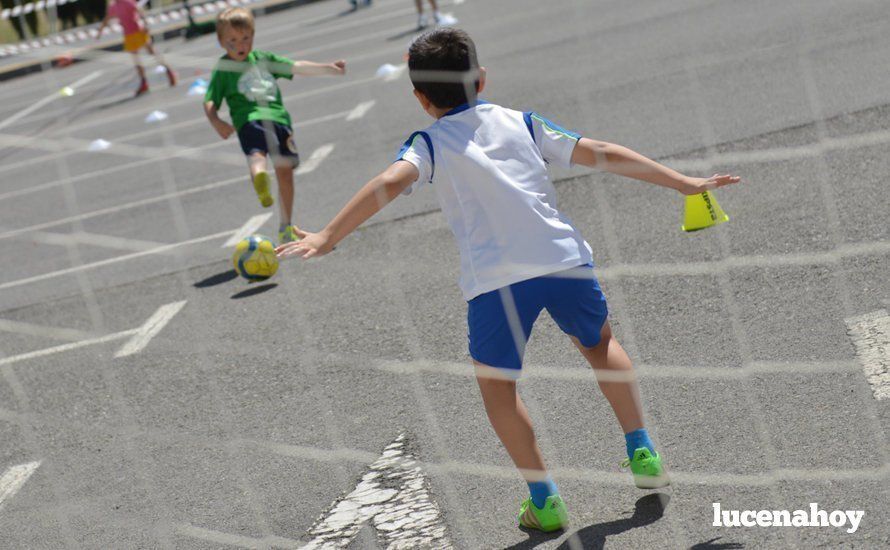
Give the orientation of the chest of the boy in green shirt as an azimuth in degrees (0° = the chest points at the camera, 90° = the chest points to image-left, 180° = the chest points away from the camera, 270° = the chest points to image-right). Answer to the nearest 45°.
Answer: approximately 0°

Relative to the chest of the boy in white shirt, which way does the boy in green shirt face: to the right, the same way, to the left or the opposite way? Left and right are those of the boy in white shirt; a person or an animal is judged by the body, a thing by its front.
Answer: the opposite way

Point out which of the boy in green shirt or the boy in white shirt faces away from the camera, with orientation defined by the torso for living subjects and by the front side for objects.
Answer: the boy in white shirt

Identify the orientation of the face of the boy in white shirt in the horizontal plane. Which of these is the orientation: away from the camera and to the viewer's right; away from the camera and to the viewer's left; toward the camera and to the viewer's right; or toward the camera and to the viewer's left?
away from the camera and to the viewer's left

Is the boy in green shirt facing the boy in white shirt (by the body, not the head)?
yes

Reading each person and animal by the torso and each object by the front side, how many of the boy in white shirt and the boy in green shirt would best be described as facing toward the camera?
1

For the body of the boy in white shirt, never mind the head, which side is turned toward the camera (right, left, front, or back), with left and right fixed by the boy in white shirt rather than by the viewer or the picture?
back
